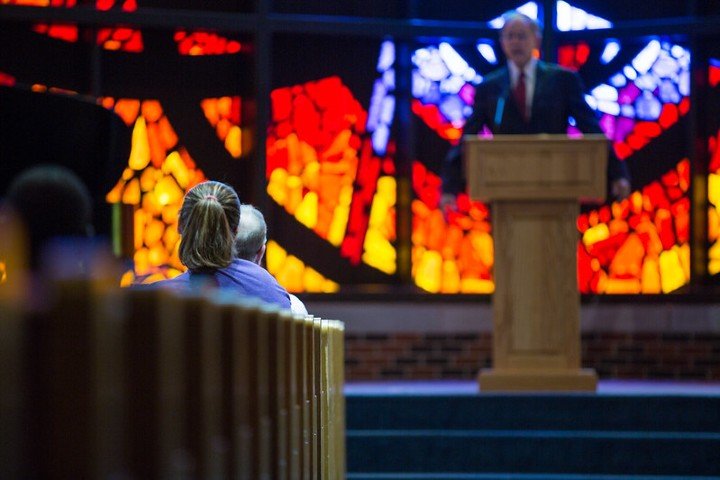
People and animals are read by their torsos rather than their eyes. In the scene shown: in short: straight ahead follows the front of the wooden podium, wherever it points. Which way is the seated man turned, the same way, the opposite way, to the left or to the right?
the opposite way

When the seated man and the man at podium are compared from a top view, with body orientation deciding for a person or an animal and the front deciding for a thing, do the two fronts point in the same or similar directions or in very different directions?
very different directions

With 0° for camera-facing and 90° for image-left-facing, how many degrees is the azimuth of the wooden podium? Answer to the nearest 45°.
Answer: approximately 0°

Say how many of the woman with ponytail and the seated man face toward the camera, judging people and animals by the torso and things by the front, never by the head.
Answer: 0

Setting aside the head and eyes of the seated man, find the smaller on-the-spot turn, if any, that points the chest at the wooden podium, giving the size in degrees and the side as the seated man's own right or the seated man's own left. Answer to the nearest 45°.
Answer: approximately 45° to the seated man's own right

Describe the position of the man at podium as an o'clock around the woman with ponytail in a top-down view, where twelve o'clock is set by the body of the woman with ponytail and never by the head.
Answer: The man at podium is roughly at 1 o'clock from the woman with ponytail.

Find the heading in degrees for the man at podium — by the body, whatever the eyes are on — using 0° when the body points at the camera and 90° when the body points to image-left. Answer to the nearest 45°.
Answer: approximately 0°

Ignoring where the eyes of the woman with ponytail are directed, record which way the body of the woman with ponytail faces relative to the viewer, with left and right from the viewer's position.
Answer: facing away from the viewer

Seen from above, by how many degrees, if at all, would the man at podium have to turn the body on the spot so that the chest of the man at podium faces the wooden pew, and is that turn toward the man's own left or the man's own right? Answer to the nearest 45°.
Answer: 0° — they already face it

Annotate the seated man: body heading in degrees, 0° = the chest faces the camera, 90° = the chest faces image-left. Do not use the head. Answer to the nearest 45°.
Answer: approximately 180°

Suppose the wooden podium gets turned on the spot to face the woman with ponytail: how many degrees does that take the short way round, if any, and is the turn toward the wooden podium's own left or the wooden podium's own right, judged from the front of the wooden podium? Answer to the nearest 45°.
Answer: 0° — it already faces them
